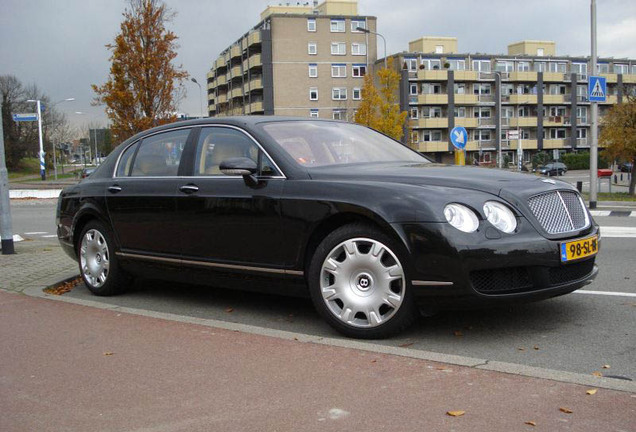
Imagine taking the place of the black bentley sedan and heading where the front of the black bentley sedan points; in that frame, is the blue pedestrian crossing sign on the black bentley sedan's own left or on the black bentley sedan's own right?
on the black bentley sedan's own left

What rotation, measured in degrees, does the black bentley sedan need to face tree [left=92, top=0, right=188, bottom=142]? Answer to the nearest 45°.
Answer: approximately 135° to its left

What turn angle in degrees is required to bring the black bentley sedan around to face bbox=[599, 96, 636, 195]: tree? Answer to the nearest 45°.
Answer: approximately 90° to its left

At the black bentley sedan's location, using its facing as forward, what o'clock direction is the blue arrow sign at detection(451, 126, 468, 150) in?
The blue arrow sign is roughly at 8 o'clock from the black bentley sedan.

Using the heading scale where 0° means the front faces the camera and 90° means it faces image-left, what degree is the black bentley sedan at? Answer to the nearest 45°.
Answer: approximately 315°

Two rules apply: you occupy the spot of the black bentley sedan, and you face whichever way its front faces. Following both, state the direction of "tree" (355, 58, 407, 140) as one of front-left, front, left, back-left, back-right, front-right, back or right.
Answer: back-left
